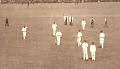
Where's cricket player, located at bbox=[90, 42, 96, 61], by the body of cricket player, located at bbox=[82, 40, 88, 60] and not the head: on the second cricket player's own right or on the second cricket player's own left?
on the second cricket player's own right

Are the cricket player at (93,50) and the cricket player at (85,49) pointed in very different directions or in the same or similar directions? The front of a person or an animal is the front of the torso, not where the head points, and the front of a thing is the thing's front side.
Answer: same or similar directions

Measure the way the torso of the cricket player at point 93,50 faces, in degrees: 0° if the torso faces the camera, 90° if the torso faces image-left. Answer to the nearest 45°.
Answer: approximately 180°

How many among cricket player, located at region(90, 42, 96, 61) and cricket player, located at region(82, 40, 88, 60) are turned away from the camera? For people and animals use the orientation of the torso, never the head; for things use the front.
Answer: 2

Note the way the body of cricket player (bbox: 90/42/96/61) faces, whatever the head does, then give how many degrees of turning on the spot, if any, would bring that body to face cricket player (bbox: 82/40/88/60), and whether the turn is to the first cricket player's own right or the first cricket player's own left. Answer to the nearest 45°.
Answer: approximately 90° to the first cricket player's own left

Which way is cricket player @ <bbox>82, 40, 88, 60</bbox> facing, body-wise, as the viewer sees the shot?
away from the camera
